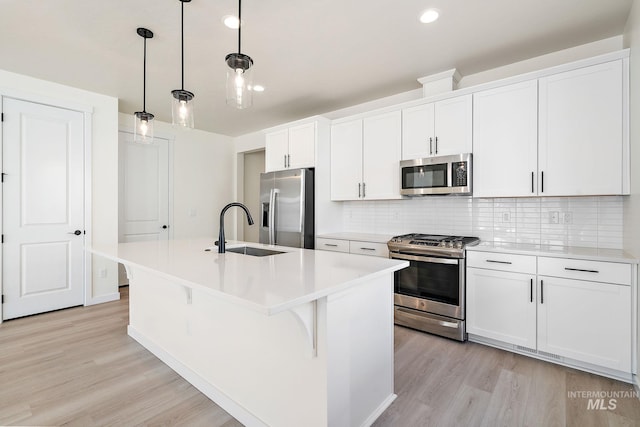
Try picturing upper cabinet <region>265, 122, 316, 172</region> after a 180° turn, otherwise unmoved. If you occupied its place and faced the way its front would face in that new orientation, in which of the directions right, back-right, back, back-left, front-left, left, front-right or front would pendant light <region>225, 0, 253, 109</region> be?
back-right

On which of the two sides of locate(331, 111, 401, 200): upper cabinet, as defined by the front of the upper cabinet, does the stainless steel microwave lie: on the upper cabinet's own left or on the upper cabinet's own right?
on the upper cabinet's own left

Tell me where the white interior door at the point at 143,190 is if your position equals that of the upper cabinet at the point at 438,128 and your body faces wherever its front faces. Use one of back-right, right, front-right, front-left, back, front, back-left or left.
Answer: front-right

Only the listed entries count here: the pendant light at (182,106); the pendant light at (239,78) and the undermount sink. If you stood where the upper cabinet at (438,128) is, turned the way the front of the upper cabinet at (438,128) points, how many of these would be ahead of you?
3

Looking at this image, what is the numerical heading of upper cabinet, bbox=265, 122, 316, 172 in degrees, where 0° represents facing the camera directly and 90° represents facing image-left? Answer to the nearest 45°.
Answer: approximately 45°

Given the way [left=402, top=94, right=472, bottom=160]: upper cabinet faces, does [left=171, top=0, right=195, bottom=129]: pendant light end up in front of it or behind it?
in front

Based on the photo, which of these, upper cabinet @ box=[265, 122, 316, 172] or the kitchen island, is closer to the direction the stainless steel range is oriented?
the kitchen island

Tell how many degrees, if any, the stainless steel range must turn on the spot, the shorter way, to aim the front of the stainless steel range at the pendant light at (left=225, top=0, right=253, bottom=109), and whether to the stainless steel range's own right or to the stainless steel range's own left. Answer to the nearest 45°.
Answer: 0° — it already faces it

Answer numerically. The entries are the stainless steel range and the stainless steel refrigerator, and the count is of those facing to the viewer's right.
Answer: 0

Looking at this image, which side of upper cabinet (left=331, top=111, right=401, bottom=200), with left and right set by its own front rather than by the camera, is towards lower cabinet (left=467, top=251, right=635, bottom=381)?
left

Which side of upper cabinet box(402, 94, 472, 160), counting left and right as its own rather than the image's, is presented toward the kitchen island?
front

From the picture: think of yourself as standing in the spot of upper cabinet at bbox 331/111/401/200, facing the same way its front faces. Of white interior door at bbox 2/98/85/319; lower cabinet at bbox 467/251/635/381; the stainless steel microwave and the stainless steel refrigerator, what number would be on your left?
2

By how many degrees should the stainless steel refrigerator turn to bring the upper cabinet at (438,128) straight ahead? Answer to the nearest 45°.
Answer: approximately 90° to its left

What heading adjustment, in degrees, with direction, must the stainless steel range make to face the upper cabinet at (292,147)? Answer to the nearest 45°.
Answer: approximately 45° to its right

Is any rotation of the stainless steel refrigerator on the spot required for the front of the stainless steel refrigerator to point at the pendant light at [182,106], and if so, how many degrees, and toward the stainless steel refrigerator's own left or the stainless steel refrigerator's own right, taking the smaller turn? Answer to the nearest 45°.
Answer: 0° — it already faces it
